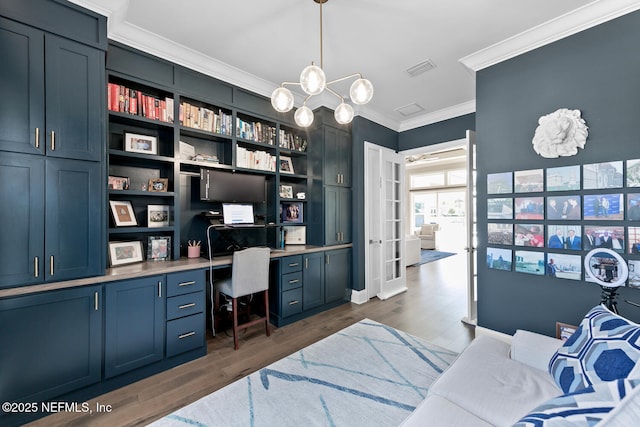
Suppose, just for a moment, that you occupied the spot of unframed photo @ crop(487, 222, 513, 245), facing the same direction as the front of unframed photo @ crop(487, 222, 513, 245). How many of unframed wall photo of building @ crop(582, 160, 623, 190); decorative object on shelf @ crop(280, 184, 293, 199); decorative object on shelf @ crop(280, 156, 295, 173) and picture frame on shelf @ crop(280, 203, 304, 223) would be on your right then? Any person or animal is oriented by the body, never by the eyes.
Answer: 3

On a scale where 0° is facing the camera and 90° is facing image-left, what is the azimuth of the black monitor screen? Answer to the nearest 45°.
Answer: approximately 315°

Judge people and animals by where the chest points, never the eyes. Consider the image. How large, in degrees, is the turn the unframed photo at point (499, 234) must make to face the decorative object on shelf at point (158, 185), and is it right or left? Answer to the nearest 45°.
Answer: approximately 45° to its right

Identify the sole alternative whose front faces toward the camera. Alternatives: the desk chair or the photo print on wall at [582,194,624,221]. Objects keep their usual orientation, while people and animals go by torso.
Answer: the photo print on wall

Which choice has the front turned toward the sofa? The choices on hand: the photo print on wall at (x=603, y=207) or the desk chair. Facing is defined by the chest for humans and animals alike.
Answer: the photo print on wall

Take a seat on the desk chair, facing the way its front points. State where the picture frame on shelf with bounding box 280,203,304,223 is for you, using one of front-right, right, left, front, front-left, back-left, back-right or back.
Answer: right

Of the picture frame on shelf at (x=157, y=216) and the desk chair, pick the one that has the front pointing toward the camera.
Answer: the picture frame on shelf

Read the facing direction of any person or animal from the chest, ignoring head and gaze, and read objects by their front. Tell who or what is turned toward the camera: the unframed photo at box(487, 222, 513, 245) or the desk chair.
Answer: the unframed photo

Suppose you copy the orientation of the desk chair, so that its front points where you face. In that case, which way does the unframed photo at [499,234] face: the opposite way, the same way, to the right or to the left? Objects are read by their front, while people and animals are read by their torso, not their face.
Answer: to the left

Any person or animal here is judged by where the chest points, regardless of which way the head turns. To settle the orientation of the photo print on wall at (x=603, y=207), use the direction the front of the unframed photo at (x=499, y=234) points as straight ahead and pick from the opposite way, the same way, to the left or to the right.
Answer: the same way

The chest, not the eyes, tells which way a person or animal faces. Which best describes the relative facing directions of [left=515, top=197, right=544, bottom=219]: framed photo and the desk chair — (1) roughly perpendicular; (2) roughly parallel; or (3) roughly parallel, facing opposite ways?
roughly perpendicular

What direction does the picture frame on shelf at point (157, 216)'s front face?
toward the camera

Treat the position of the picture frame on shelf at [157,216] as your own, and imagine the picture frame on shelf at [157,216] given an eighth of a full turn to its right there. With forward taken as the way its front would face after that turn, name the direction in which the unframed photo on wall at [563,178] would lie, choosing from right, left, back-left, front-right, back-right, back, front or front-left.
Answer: left

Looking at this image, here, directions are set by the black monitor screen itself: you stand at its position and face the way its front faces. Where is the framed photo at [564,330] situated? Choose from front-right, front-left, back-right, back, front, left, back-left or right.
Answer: front

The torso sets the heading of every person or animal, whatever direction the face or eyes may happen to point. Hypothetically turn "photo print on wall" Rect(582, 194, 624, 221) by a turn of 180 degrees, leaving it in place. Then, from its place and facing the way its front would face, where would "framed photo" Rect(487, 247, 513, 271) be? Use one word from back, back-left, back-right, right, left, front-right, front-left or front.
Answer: left
